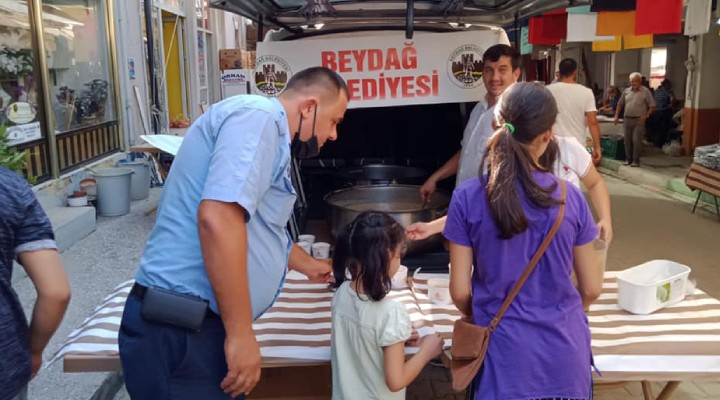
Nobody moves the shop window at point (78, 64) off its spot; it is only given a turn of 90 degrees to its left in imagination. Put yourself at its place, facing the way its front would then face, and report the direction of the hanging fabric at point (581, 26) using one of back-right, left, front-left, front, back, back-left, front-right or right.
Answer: front-right

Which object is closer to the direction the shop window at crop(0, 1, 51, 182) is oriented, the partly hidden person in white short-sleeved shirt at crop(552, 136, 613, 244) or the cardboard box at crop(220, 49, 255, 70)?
the partly hidden person in white short-sleeved shirt

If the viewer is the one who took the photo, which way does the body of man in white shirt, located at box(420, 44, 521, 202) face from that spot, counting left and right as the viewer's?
facing the viewer and to the left of the viewer

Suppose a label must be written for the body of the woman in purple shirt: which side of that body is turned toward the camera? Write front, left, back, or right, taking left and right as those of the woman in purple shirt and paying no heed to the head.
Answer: back

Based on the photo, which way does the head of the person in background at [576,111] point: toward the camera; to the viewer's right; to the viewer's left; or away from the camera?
away from the camera

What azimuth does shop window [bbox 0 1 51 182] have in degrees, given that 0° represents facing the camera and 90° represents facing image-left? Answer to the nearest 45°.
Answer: approximately 315°

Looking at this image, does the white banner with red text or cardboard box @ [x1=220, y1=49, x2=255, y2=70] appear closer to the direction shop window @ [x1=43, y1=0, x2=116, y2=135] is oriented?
the white banner with red text

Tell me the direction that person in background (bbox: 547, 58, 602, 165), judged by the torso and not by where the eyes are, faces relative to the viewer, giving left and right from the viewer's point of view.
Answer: facing away from the viewer

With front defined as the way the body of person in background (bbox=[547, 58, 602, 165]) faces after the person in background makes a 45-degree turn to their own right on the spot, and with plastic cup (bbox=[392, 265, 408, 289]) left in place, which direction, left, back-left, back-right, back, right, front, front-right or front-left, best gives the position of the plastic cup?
back-right

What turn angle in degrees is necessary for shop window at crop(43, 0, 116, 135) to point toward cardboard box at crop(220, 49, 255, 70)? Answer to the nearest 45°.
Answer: approximately 90° to its left

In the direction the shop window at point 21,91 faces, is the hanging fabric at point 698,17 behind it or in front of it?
in front

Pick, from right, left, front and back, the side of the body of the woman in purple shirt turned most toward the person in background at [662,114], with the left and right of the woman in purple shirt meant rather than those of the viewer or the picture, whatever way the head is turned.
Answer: front

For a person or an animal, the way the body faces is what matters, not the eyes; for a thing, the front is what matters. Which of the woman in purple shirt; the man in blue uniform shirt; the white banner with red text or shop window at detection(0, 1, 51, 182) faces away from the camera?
the woman in purple shirt

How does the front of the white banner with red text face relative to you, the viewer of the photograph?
facing the viewer
